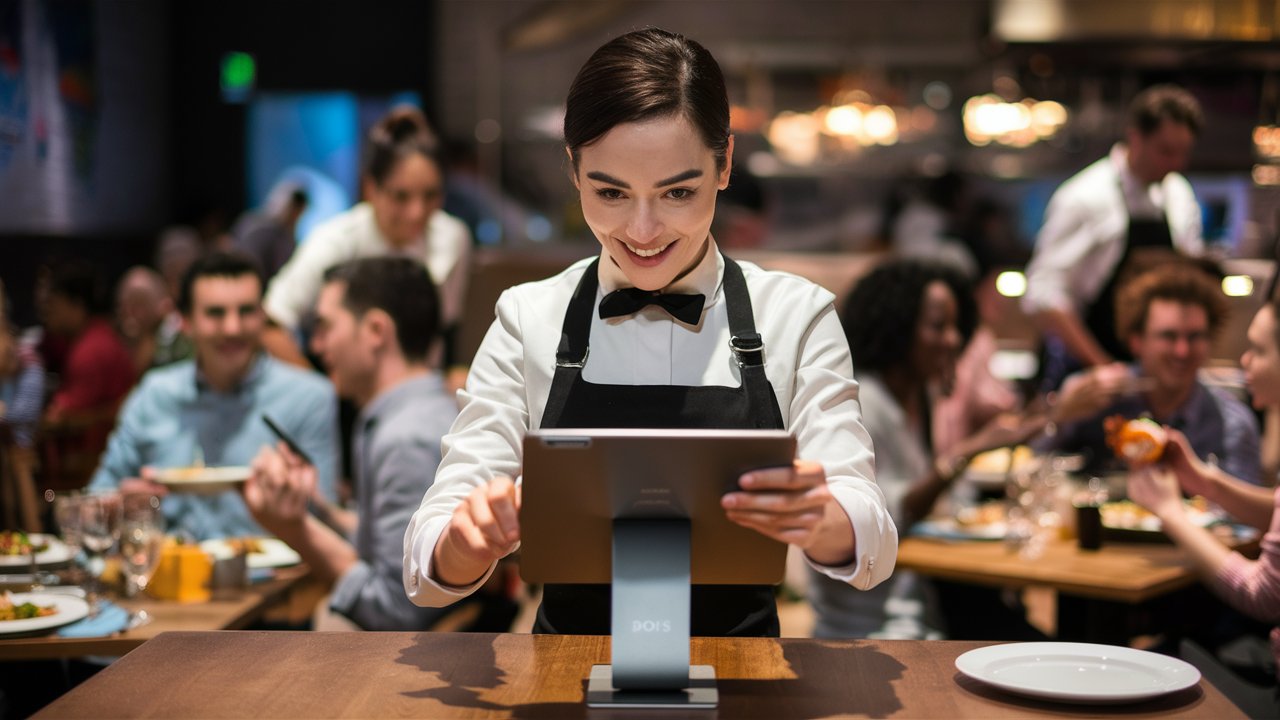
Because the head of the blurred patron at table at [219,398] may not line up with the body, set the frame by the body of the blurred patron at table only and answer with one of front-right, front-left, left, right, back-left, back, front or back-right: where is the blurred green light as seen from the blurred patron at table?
back

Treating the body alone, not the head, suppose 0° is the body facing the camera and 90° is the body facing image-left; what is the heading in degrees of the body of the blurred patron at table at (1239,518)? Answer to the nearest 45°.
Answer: approximately 90°

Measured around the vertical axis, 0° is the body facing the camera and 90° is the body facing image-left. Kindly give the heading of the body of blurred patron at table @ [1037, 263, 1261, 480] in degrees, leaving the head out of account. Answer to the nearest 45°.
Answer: approximately 0°

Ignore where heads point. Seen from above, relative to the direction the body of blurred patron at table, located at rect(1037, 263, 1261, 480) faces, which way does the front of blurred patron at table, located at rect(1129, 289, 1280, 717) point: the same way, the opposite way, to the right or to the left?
to the right

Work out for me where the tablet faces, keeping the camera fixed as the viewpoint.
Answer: facing away from the viewer
